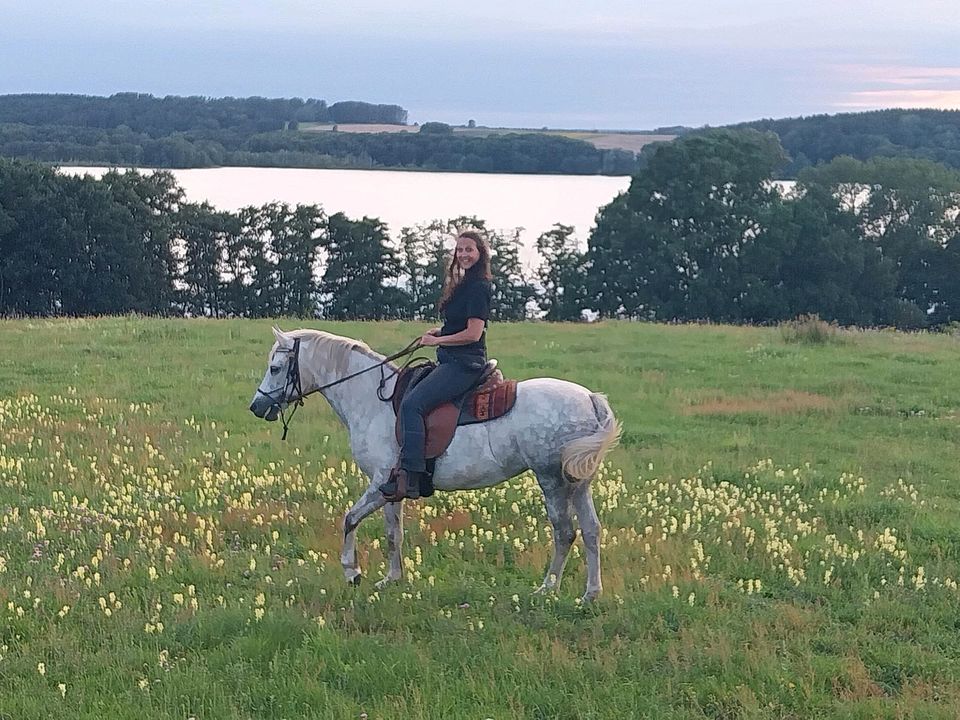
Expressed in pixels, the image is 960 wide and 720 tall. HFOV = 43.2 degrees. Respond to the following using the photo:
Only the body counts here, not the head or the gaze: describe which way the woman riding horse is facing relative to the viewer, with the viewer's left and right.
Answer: facing to the left of the viewer

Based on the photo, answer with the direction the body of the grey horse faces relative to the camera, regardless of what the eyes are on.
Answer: to the viewer's left
